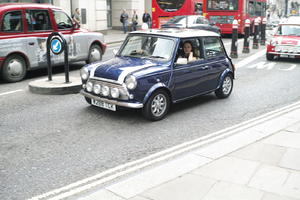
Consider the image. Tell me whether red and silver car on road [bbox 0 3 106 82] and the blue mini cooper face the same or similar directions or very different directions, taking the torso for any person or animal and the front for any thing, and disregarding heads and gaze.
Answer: very different directions

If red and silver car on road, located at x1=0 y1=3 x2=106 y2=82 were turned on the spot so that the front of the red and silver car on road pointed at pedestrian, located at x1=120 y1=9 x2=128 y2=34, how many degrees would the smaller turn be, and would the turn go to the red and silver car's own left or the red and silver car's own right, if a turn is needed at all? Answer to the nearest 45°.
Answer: approximately 45° to the red and silver car's own left

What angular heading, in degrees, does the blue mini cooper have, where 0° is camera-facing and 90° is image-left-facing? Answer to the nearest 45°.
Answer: approximately 45°

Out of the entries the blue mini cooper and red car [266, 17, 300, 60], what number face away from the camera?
0

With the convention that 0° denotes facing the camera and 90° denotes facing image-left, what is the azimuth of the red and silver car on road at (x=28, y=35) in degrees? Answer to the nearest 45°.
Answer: approximately 225°

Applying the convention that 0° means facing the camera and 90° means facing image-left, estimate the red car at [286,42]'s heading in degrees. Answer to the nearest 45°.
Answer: approximately 45°

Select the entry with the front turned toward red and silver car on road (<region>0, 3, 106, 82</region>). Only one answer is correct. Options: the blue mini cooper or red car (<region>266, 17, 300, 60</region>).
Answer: the red car

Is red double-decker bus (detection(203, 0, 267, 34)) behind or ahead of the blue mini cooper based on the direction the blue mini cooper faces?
behind

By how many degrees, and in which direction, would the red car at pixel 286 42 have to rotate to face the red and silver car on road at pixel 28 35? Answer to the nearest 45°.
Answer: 0° — it already faces it

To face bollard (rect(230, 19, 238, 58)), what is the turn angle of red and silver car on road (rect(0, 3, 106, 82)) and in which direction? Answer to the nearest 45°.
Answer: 0° — it already faces it

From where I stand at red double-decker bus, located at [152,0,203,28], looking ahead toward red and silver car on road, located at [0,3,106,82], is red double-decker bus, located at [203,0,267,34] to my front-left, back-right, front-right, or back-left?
back-left

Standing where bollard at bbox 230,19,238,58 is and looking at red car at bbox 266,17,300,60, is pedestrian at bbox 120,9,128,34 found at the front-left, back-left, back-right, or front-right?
back-left

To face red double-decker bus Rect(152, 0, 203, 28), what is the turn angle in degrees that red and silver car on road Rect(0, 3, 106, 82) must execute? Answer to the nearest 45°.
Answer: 0° — it already faces it
